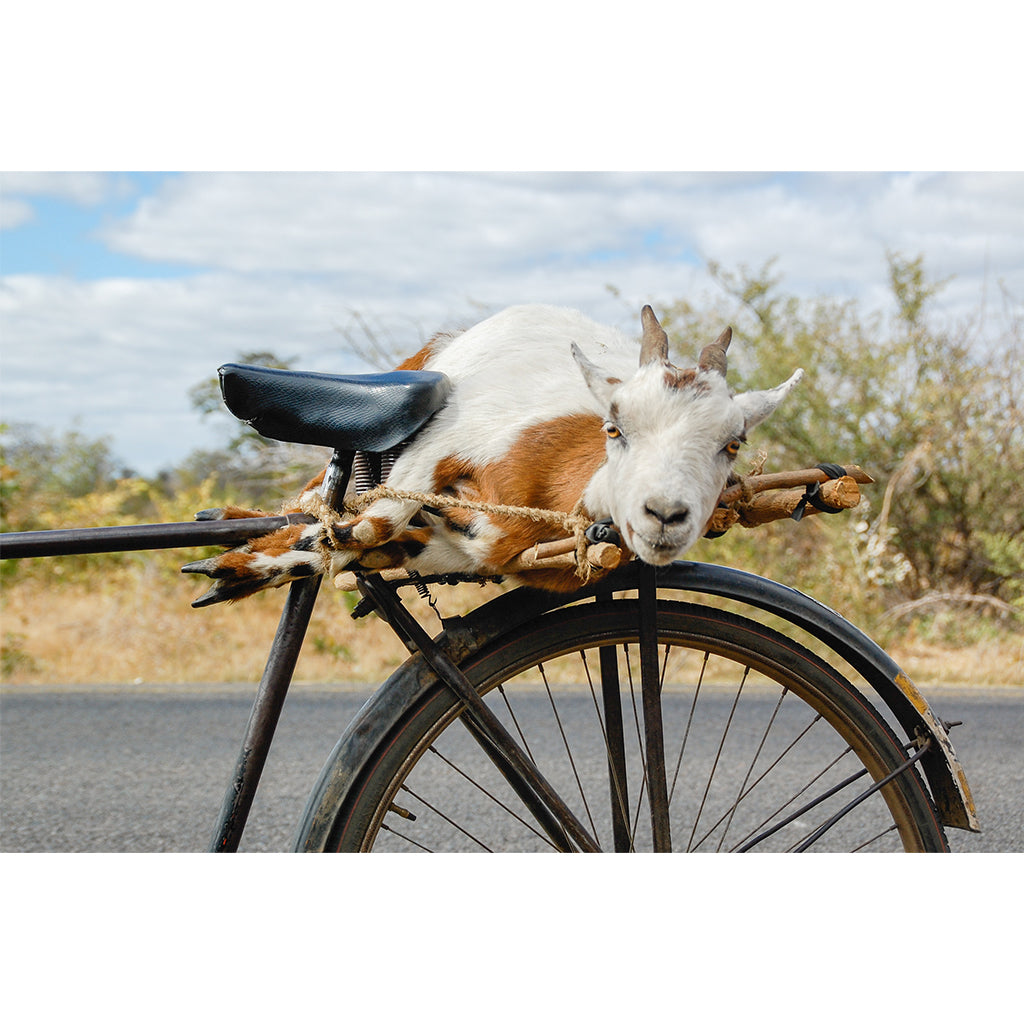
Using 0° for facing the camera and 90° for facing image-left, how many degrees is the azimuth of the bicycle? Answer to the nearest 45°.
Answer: approximately 90°
